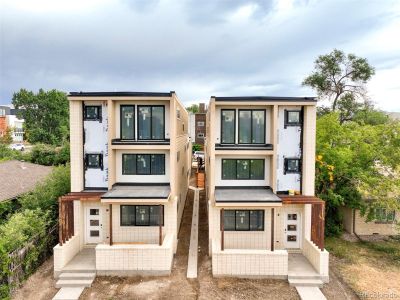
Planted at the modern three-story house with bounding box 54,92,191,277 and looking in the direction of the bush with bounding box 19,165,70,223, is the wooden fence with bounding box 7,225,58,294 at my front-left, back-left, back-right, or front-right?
front-left

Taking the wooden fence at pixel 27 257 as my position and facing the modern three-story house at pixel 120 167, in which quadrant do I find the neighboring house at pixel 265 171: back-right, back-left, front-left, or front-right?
front-right

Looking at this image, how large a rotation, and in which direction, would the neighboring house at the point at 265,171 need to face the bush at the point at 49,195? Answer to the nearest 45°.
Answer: approximately 90° to its right

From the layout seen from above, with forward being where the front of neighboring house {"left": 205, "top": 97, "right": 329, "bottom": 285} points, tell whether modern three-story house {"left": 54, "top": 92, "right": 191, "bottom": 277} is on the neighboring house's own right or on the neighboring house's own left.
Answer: on the neighboring house's own right

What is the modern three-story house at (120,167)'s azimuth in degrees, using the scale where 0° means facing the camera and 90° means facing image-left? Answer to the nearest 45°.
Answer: approximately 0°

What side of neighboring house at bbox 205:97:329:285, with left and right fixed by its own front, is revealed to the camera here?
front

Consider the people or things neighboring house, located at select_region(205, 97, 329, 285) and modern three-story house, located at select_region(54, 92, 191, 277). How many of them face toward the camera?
2

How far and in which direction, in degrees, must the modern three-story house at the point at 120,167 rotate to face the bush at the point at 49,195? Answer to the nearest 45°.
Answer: approximately 135° to its right

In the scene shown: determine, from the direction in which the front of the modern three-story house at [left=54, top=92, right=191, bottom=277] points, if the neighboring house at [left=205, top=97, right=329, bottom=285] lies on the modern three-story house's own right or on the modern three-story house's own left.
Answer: on the modern three-story house's own left

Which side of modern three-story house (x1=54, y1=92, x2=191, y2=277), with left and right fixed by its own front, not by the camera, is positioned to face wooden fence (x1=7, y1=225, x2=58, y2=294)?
right
